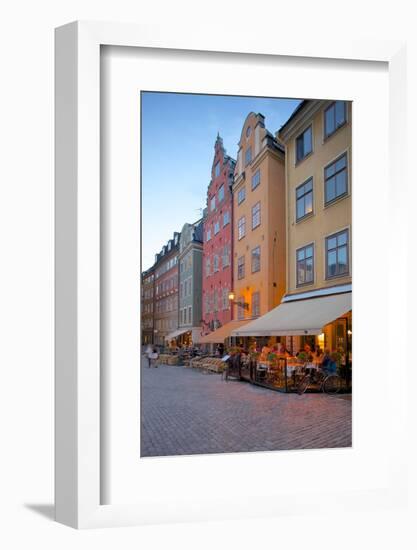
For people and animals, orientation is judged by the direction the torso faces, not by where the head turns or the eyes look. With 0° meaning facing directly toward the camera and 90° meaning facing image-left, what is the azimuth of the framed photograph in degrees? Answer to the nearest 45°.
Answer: approximately 315°
